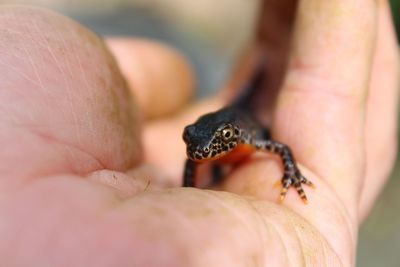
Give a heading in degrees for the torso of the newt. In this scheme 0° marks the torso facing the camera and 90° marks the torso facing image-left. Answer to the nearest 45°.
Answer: approximately 45°
